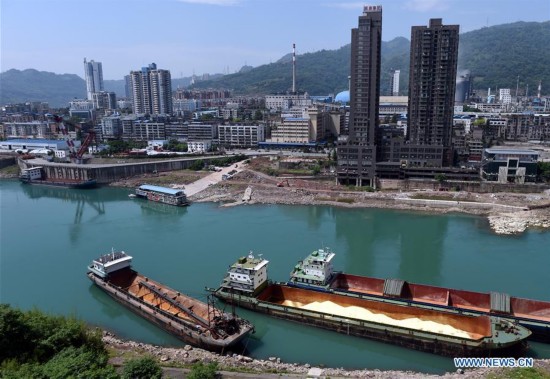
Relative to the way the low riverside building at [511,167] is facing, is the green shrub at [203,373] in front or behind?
in front

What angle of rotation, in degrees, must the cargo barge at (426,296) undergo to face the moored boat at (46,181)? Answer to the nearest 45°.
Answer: approximately 135° to its left

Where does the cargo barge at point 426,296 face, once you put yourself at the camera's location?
facing to the right of the viewer

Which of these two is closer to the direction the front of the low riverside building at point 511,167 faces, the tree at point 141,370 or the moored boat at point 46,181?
the tree

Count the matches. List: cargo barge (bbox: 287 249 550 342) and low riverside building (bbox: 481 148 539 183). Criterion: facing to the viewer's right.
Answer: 1

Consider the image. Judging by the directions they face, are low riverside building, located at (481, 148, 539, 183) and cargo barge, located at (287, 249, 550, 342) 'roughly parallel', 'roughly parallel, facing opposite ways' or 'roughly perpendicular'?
roughly perpendicular

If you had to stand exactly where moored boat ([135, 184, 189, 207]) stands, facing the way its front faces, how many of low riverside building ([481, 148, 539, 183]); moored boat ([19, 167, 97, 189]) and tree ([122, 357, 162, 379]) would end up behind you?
1

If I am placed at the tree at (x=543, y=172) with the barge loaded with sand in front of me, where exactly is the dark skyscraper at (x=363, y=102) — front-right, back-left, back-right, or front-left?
front-right

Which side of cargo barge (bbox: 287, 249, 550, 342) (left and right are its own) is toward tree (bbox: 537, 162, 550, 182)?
left

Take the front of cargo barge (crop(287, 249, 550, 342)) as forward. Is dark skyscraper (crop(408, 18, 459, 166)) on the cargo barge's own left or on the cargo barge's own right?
on the cargo barge's own left

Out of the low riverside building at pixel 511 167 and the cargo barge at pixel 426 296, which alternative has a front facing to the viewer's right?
the cargo barge

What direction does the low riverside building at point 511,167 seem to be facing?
toward the camera

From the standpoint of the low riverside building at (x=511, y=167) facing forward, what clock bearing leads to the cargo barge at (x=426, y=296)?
The cargo barge is roughly at 12 o'clock from the low riverside building.

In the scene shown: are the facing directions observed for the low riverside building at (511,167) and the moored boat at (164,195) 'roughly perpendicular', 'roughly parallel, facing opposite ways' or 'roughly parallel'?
roughly perpendicular

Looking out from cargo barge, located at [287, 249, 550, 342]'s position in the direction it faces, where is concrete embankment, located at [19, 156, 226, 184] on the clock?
The concrete embankment is roughly at 7 o'clock from the cargo barge.
